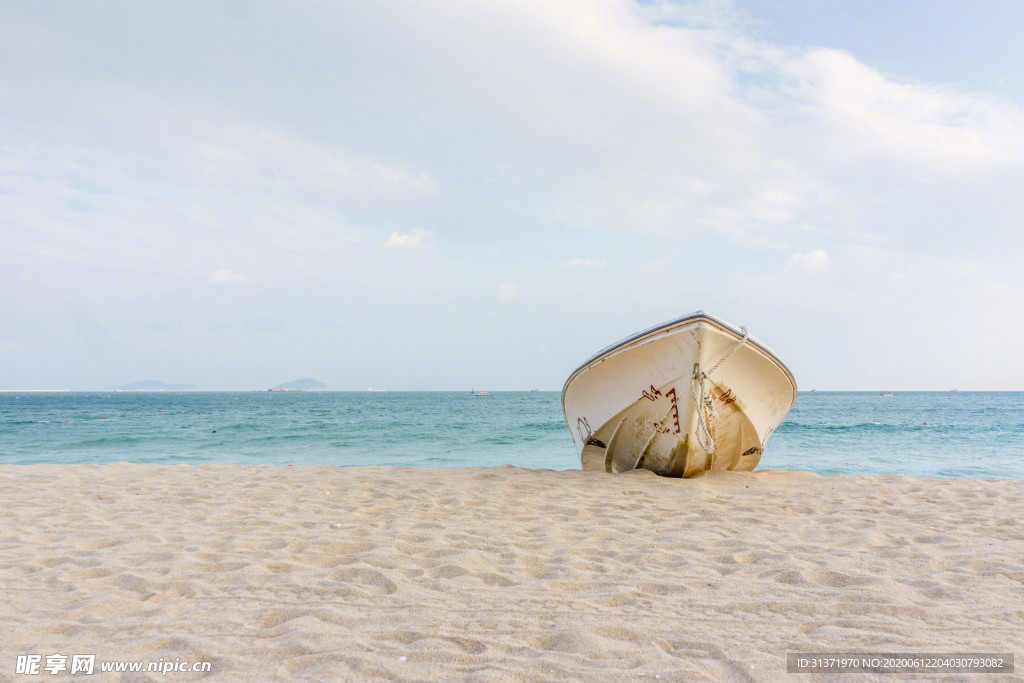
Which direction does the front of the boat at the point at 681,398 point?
toward the camera
